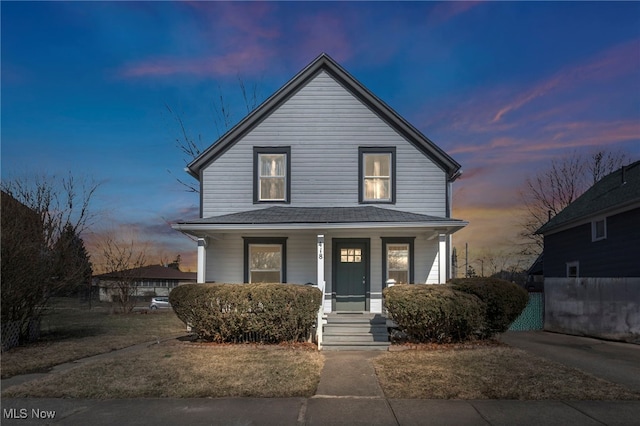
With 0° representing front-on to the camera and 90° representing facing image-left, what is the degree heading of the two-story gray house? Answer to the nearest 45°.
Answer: approximately 0°

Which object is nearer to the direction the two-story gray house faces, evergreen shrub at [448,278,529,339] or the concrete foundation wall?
the evergreen shrub

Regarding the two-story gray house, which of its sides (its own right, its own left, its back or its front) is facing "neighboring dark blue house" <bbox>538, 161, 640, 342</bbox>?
left

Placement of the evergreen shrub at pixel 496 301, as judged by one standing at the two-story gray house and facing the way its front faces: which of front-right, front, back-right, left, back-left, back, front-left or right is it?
front-left

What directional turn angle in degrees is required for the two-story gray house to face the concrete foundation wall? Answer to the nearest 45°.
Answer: approximately 90° to its left

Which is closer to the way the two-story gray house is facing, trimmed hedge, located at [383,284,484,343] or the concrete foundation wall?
the trimmed hedge

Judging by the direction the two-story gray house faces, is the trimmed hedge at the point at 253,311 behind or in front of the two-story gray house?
in front

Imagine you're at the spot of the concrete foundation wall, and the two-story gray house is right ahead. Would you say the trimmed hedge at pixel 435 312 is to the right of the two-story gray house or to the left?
left
